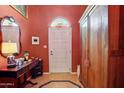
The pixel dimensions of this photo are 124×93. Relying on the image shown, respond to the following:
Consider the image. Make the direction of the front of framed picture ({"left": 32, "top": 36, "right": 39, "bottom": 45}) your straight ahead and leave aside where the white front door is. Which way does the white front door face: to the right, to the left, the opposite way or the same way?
the same way

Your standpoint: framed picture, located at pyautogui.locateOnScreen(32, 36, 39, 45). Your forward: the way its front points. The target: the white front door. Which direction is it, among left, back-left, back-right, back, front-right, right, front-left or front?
left

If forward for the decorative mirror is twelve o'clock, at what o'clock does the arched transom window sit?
The arched transom window is roughly at 9 o'clock from the decorative mirror.

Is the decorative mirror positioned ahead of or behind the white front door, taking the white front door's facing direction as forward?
ahead

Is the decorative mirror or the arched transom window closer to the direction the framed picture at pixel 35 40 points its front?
the decorative mirror

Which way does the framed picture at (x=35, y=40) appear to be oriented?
toward the camera

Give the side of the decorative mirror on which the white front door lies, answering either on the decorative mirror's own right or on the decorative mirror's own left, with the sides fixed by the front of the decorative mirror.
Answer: on the decorative mirror's own left

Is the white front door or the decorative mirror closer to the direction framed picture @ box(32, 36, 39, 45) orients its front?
the decorative mirror

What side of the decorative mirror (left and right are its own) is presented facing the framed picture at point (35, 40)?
left

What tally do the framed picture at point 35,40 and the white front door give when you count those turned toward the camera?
2

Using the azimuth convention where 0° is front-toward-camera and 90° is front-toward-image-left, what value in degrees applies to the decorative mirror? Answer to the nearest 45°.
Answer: approximately 315°

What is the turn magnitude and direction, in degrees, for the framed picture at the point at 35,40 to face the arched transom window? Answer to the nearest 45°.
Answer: approximately 90° to its left

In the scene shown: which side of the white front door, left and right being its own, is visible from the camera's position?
front
